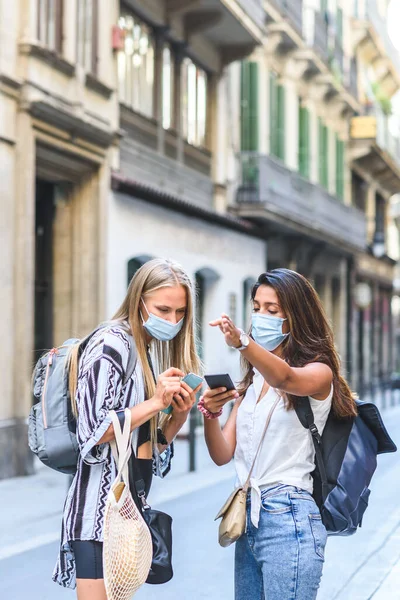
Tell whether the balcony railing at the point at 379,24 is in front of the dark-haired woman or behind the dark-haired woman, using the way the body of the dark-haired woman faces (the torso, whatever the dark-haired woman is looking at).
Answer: behind

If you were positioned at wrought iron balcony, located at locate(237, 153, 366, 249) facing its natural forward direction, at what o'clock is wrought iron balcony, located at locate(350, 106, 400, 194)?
wrought iron balcony, located at locate(350, 106, 400, 194) is roughly at 8 o'clock from wrought iron balcony, located at locate(237, 153, 366, 249).

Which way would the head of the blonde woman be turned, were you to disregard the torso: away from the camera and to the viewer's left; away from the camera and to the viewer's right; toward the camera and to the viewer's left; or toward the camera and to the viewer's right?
toward the camera and to the viewer's right

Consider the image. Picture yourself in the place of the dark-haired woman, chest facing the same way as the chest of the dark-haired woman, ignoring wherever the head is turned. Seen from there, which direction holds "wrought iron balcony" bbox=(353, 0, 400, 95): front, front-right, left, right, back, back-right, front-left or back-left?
back-right

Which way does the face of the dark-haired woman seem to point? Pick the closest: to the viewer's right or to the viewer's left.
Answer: to the viewer's left

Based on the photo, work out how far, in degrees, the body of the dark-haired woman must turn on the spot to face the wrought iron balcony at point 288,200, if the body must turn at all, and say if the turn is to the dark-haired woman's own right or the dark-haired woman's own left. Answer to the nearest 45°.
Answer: approximately 135° to the dark-haired woman's own right

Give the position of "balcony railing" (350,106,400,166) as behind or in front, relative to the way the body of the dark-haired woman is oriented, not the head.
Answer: behind
